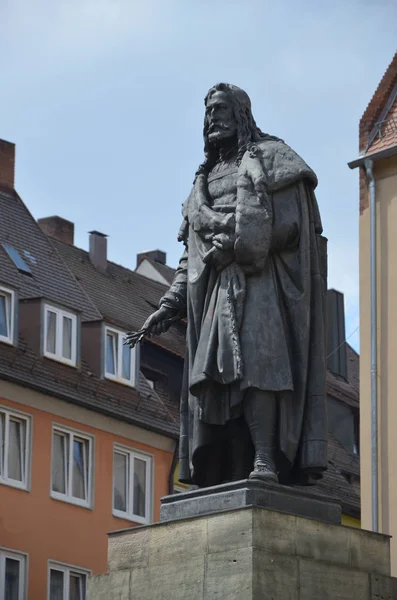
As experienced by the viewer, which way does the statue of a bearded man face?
facing the viewer and to the left of the viewer
